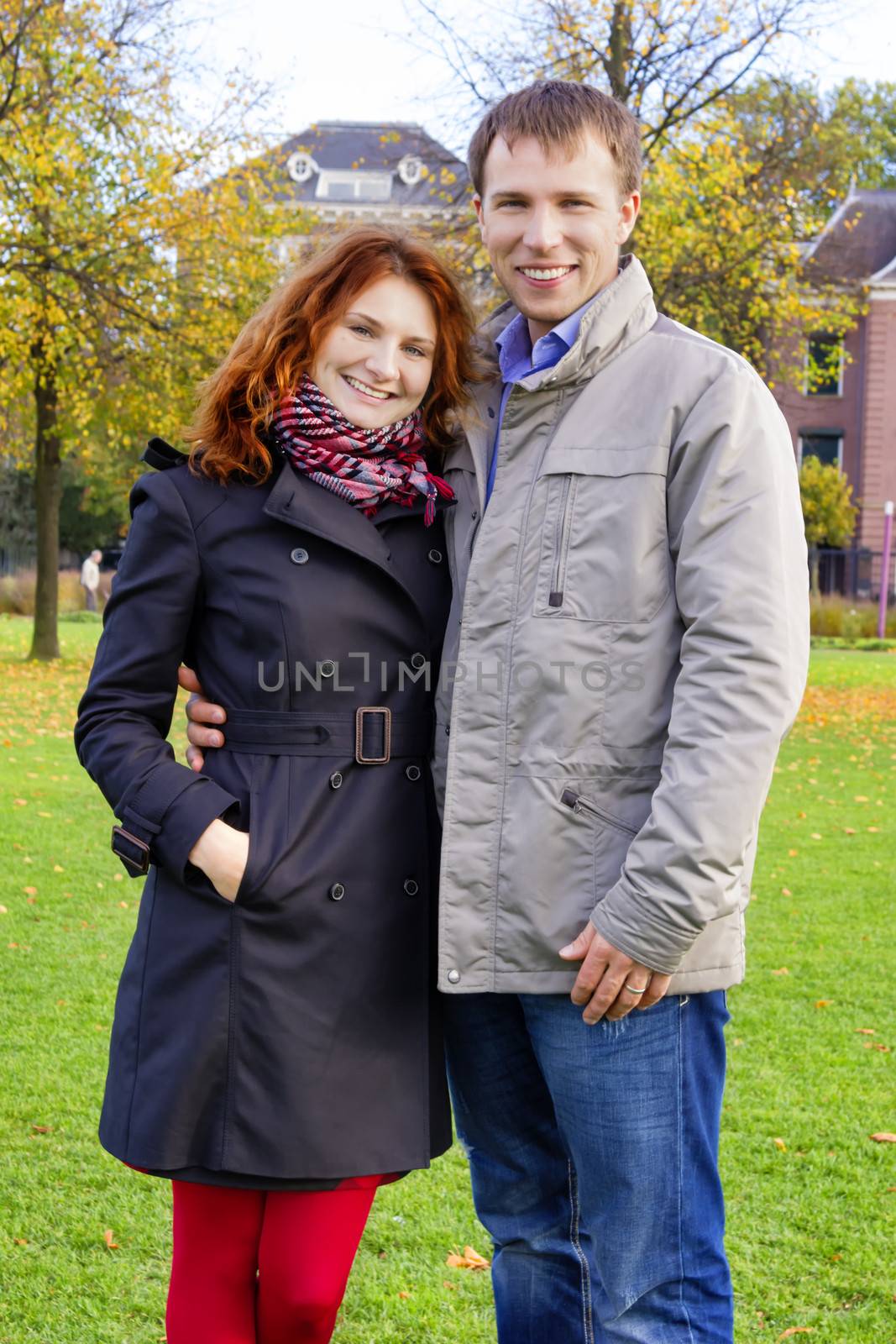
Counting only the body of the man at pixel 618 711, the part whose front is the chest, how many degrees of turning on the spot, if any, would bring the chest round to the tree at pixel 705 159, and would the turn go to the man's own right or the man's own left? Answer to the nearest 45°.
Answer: approximately 135° to the man's own right

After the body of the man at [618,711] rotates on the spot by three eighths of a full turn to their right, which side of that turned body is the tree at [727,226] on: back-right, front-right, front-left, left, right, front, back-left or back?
front

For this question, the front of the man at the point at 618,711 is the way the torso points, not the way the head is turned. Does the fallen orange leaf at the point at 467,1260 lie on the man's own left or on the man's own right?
on the man's own right

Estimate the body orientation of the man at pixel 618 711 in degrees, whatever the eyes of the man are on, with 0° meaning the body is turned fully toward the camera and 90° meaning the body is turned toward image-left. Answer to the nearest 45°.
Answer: approximately 45°

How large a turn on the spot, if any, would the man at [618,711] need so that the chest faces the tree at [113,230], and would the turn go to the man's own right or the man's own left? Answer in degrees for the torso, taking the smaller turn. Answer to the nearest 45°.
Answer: approximately 135° to the man's own right
